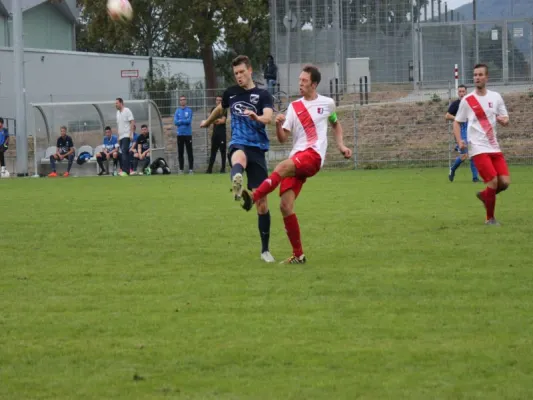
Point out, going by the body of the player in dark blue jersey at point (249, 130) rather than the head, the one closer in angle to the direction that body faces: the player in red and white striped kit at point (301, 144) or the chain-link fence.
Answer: the player in red and white striped kit

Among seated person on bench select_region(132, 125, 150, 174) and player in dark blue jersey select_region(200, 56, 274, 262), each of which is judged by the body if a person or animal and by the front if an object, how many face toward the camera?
2

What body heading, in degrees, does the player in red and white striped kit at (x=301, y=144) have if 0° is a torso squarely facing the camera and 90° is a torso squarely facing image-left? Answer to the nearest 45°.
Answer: approximately 45°

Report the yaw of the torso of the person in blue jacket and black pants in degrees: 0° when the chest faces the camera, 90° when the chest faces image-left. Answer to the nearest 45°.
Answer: approximately 0°

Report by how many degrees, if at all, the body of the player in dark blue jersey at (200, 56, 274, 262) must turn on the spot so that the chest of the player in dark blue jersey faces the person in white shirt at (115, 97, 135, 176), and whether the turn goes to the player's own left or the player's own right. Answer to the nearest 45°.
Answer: approximately 180°

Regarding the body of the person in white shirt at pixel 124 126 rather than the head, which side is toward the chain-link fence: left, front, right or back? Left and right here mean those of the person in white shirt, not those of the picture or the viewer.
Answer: back

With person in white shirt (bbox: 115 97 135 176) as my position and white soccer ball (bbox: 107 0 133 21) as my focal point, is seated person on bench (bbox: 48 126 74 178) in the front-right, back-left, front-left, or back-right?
back-right

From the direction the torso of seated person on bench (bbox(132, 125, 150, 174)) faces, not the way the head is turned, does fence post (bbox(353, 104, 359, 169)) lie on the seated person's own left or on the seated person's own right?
on the seated person's own left

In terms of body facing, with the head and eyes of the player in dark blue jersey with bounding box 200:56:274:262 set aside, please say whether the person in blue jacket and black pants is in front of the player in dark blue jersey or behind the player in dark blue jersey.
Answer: behind

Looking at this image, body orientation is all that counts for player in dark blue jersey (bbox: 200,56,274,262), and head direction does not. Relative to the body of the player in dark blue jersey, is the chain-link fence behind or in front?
behind
